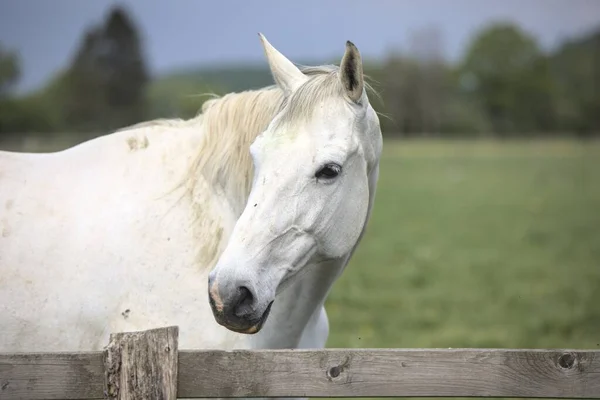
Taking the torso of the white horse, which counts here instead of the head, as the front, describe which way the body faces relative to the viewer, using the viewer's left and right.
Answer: facing to the right of the viewer
